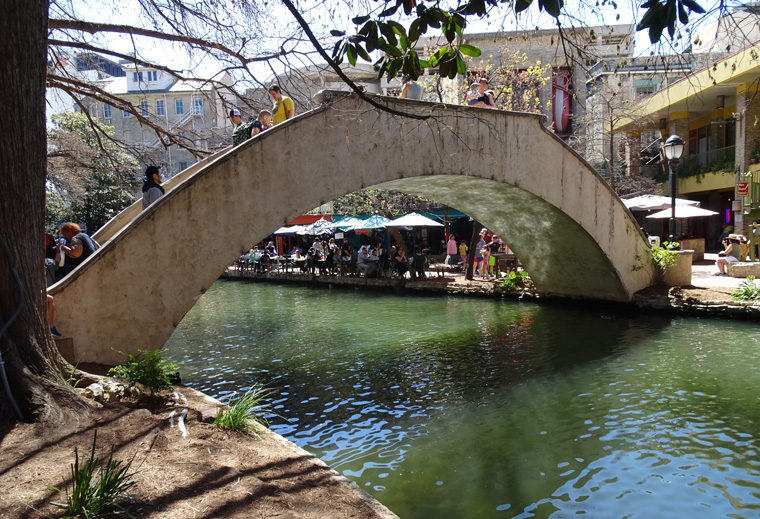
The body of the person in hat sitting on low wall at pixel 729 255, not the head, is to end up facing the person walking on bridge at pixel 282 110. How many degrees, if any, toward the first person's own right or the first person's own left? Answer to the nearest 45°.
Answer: approximately 45° to the first person's own left

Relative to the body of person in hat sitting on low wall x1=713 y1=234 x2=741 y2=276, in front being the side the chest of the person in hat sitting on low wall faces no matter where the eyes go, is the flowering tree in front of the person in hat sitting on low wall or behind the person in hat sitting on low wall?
in front

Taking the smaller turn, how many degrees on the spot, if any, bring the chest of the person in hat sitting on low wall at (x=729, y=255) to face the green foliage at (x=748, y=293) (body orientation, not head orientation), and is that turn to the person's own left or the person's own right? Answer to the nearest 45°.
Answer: approximately 90° to the person's own left

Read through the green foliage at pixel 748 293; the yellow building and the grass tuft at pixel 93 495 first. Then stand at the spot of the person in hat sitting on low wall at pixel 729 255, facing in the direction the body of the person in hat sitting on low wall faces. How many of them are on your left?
2

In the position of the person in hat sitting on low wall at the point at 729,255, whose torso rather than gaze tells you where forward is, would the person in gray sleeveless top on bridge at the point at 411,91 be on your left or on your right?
on your left

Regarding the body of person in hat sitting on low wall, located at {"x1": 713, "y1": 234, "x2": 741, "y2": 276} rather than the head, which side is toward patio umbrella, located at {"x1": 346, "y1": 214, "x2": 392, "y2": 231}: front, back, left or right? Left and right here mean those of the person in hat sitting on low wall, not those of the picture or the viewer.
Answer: front

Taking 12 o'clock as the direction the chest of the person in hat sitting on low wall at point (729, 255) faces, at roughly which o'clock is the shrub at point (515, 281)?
The shrub is roughly at 11 o'clock from the person in hat sitting on low wall.

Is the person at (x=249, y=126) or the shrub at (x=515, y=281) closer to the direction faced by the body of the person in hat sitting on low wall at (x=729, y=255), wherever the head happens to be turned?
the shrub

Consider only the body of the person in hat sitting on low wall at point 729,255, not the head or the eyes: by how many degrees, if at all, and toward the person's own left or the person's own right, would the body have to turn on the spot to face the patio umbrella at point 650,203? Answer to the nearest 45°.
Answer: approximately 45° to the person's own right

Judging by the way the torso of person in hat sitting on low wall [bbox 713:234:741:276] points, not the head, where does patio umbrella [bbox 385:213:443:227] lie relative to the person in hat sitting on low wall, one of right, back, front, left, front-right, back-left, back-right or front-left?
front

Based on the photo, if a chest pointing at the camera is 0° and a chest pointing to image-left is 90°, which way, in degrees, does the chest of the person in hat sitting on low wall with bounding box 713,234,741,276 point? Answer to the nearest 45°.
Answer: approximately 90°

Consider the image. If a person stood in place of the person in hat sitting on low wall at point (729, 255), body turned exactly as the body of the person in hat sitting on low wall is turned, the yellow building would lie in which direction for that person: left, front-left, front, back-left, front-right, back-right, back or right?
right

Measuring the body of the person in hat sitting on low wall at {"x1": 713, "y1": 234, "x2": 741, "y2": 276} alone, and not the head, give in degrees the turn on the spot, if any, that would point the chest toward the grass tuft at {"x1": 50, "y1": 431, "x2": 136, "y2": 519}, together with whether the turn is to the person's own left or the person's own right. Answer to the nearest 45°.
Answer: approximately 90° to the person's own left
